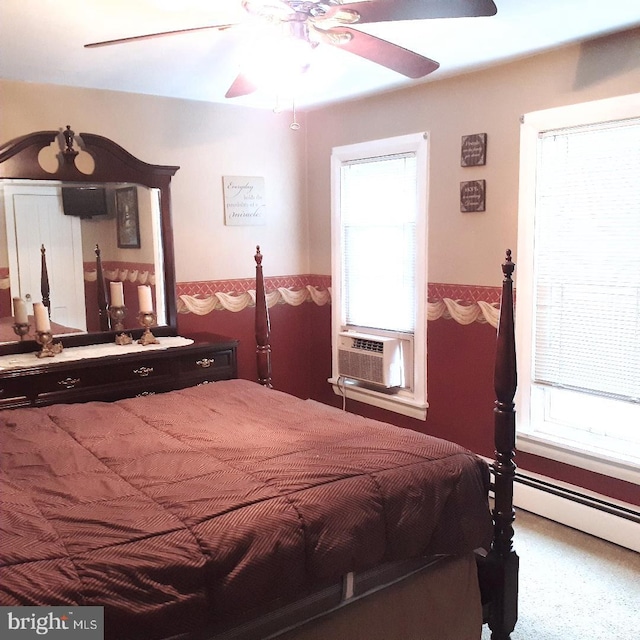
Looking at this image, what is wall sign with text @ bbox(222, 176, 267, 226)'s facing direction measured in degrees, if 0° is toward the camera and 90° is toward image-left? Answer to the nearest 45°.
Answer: approximately 315°

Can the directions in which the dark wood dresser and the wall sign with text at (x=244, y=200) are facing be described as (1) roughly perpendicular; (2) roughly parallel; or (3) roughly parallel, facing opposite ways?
roughly parallel

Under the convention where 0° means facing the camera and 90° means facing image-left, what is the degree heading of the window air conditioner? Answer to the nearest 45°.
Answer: approximately 45°

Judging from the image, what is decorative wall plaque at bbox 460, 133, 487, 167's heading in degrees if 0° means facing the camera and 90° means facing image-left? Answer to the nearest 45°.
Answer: approximately 45°

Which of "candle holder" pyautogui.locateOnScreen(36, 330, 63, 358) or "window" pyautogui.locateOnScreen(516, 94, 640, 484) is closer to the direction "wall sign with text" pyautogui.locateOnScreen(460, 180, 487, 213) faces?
the candle holder

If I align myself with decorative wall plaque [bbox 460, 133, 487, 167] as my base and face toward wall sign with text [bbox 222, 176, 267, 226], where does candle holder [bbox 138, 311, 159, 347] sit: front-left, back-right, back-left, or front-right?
front-left

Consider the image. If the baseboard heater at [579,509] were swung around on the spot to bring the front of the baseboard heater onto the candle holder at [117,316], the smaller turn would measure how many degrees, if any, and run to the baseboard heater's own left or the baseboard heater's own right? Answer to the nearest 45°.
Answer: approximately 45° to the baseboard heater's own right

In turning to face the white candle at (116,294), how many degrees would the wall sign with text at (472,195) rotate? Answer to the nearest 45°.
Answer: approximately 45° to its right

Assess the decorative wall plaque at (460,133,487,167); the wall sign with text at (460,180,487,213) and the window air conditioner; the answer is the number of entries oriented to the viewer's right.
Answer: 0

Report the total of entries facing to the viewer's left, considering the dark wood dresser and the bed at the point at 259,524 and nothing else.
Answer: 0

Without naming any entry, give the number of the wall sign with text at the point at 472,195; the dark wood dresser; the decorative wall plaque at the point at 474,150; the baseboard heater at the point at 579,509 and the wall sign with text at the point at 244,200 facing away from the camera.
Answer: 0

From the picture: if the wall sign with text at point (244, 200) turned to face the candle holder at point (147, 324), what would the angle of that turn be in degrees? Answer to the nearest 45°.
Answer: approximately 90° to its right

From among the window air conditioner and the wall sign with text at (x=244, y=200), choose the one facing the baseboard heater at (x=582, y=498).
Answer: the wall sign with text

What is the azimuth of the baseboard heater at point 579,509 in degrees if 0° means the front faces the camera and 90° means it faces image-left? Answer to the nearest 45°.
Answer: approximately 45°
